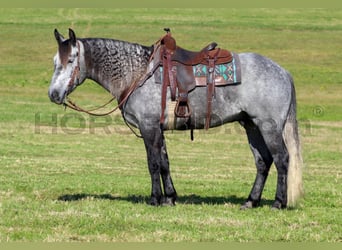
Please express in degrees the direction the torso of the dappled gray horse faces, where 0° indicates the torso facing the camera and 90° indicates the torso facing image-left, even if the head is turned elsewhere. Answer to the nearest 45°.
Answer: approximately 90°
